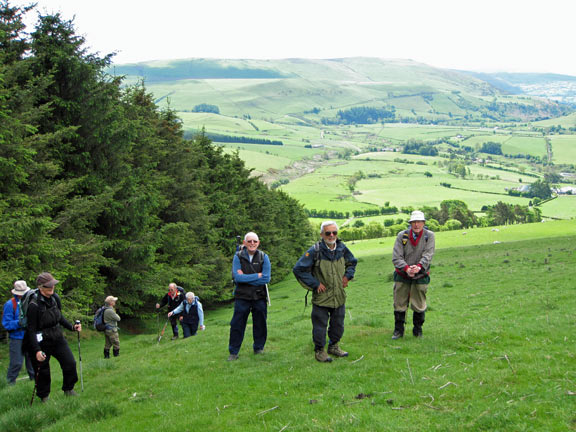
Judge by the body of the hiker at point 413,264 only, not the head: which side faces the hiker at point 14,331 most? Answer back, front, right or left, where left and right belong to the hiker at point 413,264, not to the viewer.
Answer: right

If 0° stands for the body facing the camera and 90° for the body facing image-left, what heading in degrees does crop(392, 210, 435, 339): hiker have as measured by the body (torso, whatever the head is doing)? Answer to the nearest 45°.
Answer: approximately 0°
